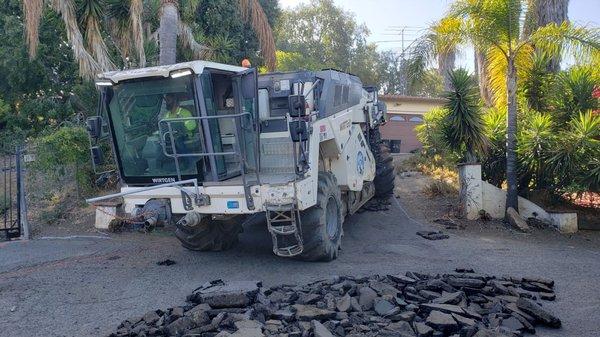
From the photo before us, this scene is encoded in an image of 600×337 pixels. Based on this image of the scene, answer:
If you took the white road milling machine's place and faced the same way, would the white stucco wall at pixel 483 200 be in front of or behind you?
behind

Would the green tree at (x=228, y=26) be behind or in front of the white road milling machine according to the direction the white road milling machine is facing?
behind

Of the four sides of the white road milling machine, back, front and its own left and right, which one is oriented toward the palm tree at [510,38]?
back

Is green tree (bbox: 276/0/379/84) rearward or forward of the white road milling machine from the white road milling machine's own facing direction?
rearward

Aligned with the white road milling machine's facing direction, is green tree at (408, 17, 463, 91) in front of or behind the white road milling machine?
behind

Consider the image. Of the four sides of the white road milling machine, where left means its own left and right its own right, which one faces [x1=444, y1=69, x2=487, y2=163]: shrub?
back

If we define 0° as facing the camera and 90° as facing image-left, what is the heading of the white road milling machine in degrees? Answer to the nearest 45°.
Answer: approximately 45°

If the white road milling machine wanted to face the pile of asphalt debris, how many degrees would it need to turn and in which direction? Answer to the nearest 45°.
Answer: approximately 90° to its left
